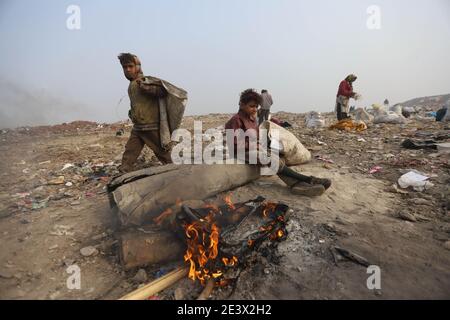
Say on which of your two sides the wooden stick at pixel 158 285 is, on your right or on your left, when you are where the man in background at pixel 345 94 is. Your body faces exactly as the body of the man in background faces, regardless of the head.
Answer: on your right

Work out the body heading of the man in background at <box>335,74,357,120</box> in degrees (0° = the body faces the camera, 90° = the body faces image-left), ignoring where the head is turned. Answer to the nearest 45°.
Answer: approximately 270°

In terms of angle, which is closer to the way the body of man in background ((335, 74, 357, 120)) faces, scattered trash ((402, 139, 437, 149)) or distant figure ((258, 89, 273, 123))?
the scattered trash

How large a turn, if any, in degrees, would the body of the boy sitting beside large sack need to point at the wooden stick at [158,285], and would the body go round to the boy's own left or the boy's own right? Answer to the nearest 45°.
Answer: approximately 45° to the boy's own right

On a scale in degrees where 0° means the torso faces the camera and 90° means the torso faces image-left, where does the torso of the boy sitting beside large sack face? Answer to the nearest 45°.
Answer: approximately 315°

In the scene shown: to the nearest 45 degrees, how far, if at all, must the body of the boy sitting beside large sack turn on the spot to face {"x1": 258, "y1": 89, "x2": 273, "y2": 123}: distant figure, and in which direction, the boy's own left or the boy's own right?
approximately 135° to the boy's own left

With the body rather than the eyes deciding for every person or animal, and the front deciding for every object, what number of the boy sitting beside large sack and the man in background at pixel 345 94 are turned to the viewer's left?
0
